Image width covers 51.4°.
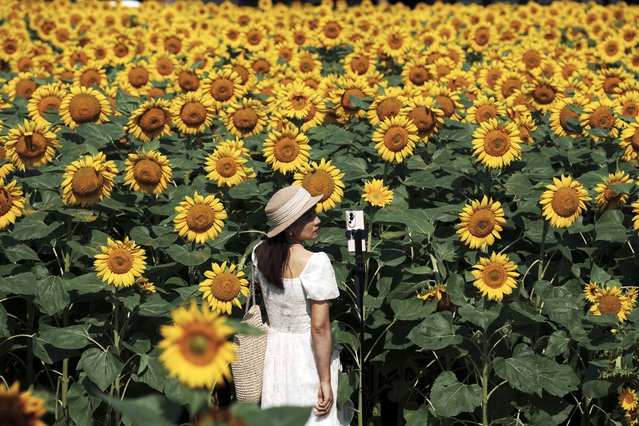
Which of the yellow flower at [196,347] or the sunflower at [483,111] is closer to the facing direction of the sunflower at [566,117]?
the yellow flower

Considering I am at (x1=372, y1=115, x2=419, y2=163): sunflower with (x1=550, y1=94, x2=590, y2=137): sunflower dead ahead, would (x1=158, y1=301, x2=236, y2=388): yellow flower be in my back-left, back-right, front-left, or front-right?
back-right

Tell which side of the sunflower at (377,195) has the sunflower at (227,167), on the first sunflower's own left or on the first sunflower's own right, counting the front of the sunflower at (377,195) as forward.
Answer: on the first sunflower's own right

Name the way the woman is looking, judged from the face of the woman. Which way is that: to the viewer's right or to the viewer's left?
to the viewer's right

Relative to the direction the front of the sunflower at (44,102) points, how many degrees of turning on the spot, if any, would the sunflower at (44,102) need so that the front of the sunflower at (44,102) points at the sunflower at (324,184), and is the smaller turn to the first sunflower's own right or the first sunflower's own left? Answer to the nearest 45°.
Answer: approximately 45° to the first sunflower's own left

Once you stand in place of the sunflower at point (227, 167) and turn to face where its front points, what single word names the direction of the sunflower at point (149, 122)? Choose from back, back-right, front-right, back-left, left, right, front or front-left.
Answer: back-right

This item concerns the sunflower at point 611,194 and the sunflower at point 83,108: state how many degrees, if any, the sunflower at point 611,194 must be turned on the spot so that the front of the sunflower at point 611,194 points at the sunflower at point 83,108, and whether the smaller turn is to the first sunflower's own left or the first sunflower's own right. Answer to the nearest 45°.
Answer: approximately 90° to the first sunflower's own right

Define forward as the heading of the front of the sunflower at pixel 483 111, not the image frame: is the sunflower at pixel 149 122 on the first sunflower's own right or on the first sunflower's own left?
on the first sunflower's own right
